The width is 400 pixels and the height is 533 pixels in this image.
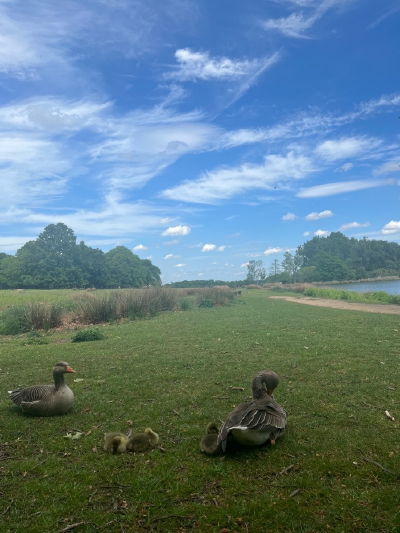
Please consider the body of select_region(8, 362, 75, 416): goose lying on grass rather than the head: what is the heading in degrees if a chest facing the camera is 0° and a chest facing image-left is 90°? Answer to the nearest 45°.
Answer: approximately 270°

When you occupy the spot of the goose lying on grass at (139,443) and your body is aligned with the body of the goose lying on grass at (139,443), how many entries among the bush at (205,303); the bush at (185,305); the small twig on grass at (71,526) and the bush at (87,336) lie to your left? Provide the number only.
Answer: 3

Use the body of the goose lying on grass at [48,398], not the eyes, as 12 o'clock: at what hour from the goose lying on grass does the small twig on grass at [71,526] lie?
The small twig on grass is roughly at 3 o'clock from the goose lying on grass.

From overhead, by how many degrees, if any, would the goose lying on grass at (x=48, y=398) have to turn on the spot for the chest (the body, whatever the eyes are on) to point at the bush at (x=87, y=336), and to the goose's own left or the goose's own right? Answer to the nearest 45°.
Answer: approximately 90° to the goose's own left

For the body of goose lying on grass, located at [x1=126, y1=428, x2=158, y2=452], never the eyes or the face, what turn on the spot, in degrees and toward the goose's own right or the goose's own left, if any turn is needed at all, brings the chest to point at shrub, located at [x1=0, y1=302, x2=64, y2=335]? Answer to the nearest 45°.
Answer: approximately 90° to the goose's own left

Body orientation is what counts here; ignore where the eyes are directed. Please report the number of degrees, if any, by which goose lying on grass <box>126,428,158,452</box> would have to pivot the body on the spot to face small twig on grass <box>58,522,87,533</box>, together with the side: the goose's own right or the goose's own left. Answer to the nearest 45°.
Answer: approximately 135° to the goose's own right

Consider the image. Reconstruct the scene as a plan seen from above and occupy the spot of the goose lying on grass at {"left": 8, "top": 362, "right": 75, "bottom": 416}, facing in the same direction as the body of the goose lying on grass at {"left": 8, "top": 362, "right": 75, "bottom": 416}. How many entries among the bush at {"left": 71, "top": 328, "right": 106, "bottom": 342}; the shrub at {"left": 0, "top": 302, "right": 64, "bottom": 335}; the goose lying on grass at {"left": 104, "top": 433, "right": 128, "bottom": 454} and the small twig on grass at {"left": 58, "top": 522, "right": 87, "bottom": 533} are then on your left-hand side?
2

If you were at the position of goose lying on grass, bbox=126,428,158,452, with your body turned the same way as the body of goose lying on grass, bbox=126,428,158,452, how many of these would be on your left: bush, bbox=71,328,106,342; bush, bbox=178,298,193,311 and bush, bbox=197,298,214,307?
3
